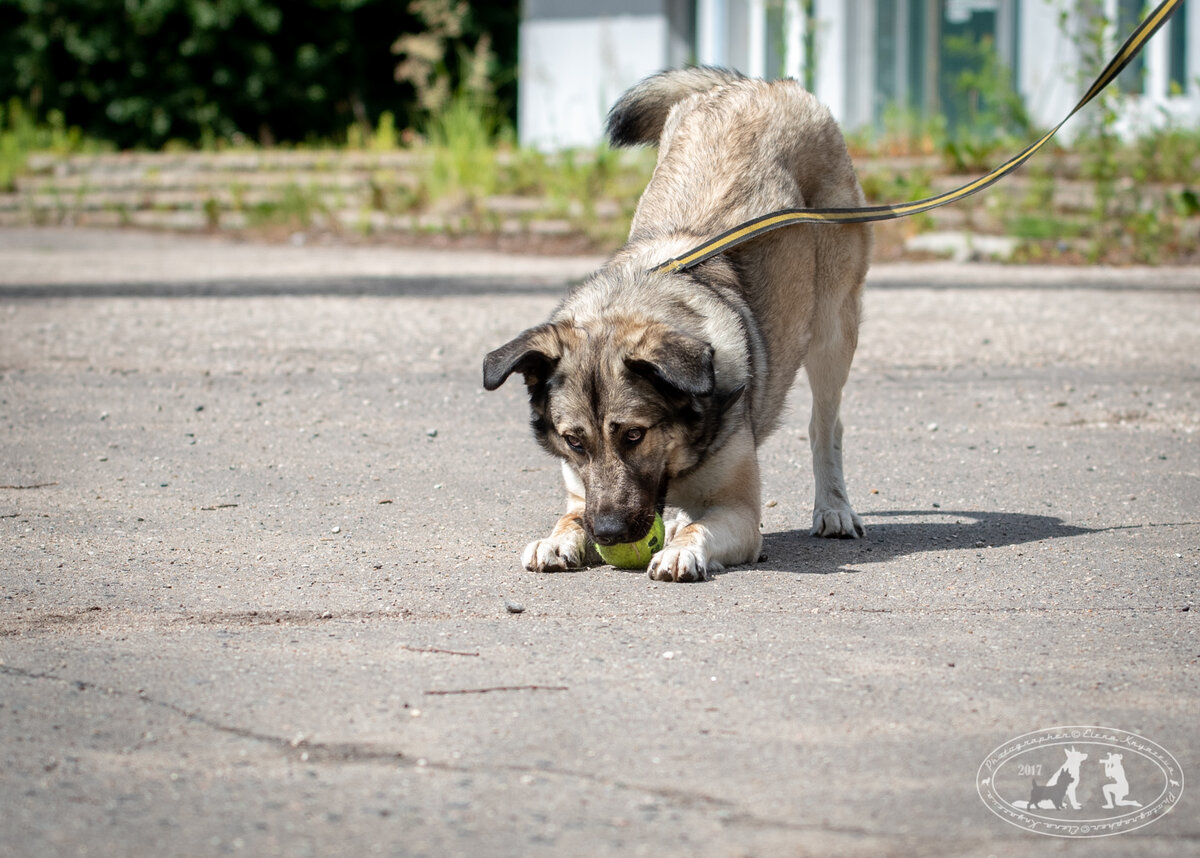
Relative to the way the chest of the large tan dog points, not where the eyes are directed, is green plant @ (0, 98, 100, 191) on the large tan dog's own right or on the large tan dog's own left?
on the large tan dog's own right

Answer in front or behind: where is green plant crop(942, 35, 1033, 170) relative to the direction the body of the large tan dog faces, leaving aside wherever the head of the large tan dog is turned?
behind

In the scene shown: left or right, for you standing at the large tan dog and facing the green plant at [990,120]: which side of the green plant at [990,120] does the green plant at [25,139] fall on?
left

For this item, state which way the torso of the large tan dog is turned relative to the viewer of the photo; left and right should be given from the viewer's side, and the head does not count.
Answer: facing the viewer and to the left of the viewer
